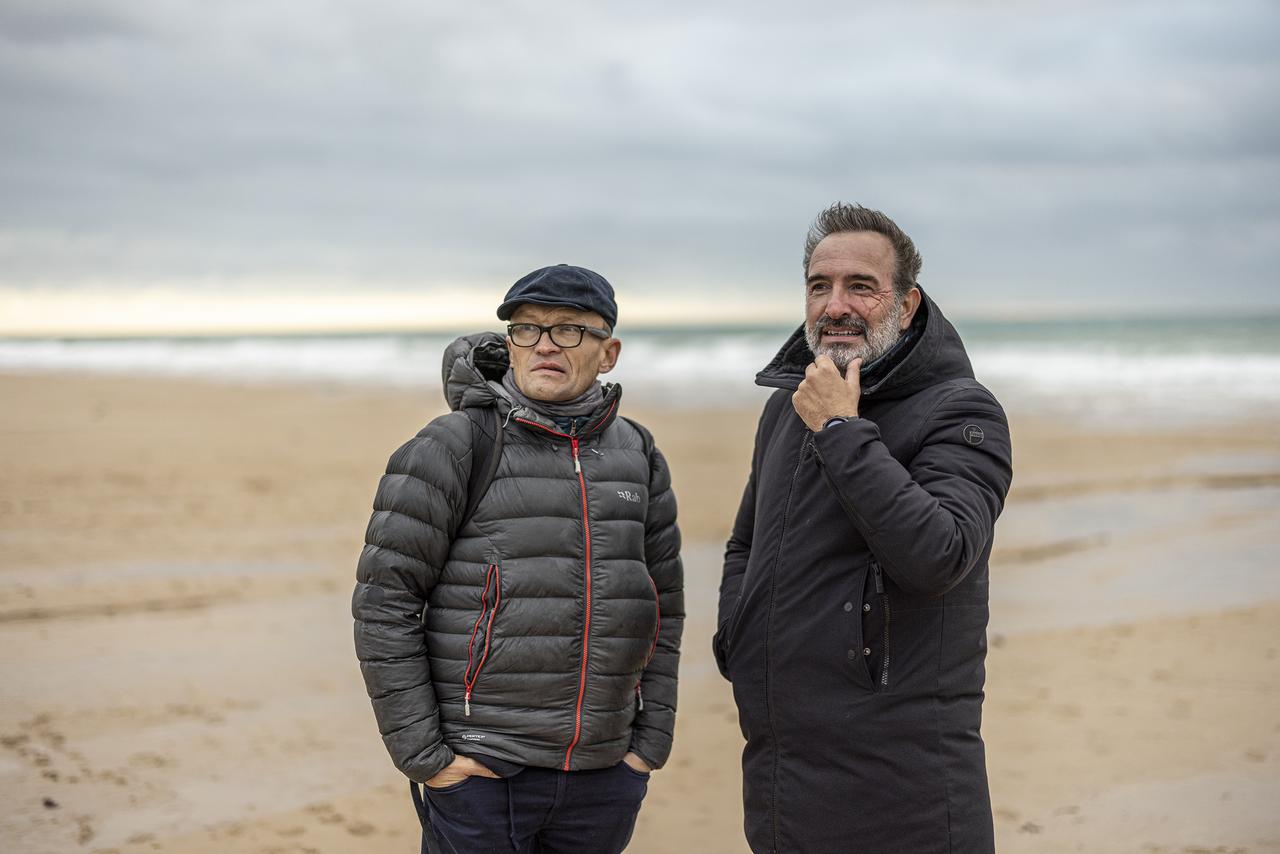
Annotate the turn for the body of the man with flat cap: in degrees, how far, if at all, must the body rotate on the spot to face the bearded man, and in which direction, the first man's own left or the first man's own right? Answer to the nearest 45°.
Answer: approximately 45° to the first man's own left

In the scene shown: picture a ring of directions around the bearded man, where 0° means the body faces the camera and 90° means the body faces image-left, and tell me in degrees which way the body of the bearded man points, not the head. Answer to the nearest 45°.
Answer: approximately 45°

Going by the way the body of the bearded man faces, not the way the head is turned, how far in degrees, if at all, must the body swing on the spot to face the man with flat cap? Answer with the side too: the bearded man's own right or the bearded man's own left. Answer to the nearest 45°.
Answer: approximately 45° to the bearded man's own right

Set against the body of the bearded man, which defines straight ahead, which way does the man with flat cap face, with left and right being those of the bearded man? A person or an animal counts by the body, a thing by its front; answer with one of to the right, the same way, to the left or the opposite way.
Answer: to the left

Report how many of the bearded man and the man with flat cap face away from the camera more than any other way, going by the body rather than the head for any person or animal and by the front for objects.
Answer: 0

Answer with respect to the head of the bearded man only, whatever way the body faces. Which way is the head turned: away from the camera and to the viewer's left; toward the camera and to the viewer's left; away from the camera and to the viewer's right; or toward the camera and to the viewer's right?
toward the camera and to the viewer's left
